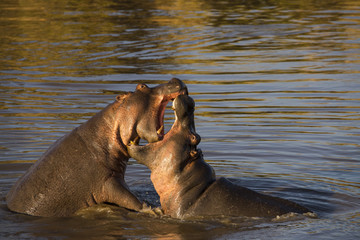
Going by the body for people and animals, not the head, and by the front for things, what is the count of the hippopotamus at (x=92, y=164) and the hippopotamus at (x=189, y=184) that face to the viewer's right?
1

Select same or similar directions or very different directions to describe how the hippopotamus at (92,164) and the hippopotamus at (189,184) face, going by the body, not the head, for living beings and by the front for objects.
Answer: very different directions

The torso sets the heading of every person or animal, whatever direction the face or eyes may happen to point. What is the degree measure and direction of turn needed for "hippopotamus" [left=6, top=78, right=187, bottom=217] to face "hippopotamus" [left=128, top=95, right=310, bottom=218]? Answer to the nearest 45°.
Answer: approximately 45° to its right

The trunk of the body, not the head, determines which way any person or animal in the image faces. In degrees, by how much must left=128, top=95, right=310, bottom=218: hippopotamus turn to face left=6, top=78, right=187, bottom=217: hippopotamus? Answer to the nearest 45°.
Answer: approximately 45° to its right

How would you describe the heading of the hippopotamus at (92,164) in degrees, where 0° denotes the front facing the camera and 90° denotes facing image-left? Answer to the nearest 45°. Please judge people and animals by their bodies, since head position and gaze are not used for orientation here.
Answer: approximately 270°

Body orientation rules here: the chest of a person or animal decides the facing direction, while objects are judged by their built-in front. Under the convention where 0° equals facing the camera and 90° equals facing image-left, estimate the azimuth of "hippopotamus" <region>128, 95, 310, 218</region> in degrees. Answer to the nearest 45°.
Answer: approximately 90°
